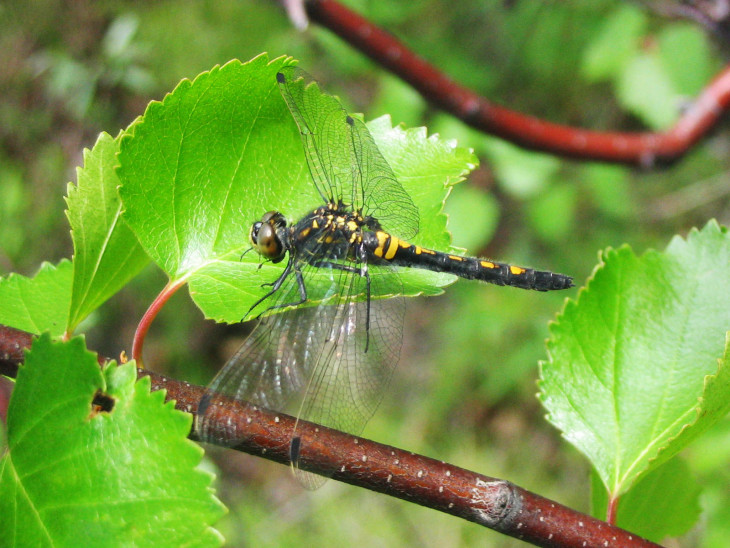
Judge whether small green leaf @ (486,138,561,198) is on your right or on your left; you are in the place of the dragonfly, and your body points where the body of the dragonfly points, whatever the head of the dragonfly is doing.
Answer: on your right

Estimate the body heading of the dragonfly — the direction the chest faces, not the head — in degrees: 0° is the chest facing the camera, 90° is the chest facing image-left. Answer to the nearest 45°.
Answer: approximately 90°

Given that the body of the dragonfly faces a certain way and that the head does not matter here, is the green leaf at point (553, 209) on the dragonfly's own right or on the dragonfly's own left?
on the dragonfly's own right
